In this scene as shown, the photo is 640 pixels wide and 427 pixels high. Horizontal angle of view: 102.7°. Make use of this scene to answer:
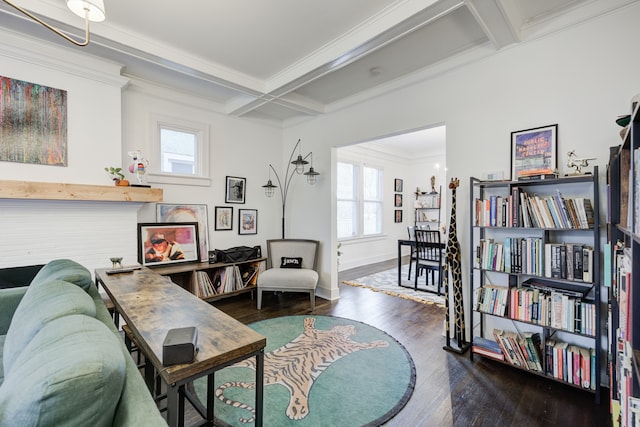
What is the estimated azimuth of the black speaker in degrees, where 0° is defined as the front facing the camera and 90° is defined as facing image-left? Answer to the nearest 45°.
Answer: approximately 0°

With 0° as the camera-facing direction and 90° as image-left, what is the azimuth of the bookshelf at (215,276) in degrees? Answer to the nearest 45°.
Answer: approximately 315°

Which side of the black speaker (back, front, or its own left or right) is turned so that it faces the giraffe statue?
left

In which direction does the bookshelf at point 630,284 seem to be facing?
to the viewer's left

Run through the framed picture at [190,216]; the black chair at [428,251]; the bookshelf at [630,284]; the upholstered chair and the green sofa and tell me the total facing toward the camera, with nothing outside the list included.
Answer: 2

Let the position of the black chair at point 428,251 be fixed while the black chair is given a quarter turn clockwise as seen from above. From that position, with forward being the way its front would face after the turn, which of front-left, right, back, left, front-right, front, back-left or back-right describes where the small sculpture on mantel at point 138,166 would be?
right

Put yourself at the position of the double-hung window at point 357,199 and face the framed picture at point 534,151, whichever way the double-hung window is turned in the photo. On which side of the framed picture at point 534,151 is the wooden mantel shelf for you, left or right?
right

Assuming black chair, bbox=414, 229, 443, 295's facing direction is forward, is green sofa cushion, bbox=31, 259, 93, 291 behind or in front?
behind
